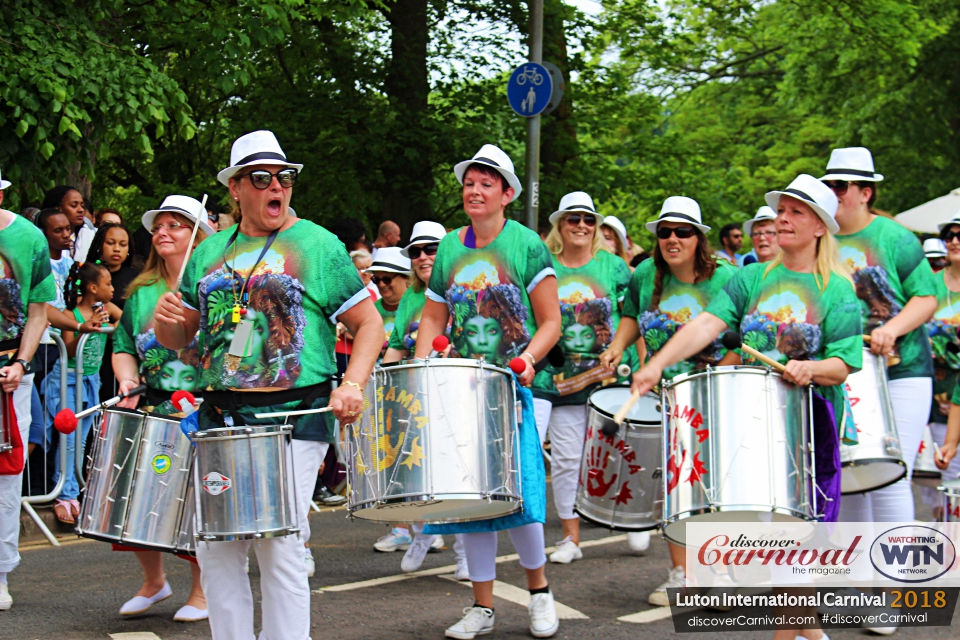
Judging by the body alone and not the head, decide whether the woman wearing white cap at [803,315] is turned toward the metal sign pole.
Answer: no

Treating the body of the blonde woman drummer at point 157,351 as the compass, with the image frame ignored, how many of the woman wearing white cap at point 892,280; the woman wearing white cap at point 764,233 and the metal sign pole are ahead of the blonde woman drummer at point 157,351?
0

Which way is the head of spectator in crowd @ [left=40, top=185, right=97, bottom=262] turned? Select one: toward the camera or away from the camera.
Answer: toward the camera

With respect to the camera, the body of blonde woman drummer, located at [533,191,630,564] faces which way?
toward the camera

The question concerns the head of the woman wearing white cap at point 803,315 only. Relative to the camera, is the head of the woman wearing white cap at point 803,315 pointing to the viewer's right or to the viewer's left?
to the viewer's left

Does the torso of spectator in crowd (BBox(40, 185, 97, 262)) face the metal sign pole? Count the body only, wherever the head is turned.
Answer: no

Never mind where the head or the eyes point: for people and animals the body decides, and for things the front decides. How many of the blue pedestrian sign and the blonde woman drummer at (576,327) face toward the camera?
2

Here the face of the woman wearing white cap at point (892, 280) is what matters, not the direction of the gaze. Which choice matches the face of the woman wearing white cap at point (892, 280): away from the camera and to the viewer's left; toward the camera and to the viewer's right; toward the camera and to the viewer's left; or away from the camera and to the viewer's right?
toward the camera and to the viewer's left

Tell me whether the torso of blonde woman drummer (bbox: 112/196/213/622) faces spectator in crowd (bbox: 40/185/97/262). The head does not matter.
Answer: no

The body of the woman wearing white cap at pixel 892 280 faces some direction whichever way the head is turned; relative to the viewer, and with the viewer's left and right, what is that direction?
facing the viewer and to the left of the viewer

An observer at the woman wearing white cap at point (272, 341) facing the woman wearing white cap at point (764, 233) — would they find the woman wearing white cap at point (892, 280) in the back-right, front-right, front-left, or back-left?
front-right

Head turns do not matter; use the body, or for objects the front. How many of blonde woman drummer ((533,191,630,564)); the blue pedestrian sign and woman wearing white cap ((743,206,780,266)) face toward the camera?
3

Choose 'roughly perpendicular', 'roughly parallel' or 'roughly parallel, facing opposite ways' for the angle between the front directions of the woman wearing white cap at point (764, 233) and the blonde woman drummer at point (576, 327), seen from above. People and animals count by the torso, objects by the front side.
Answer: roughly parallel

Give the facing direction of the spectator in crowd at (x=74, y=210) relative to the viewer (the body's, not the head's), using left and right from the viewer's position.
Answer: facing the viewer and to the right of the viewer
